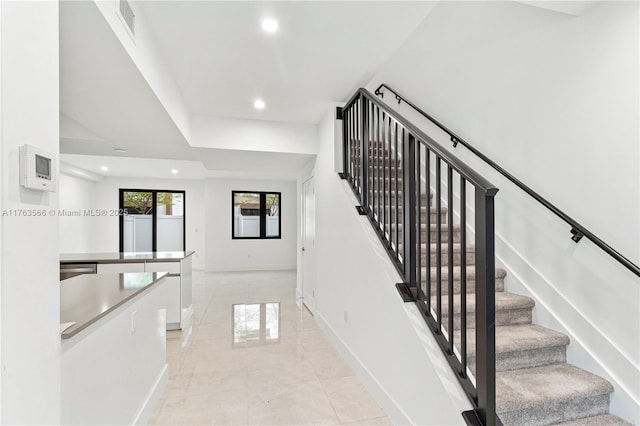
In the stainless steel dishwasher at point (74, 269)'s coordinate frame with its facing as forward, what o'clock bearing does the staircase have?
The staircase is roughly at 11 o'clock from the stainless steel dishwasher.

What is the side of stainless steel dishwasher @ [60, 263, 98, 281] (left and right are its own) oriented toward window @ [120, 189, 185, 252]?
back

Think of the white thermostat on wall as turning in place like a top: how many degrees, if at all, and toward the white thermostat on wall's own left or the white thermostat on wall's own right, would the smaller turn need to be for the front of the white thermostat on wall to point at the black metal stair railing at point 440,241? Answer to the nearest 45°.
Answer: approximately 45° to the white thermostat on wall's own left

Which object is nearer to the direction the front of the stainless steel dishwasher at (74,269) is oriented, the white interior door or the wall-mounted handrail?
the wall-mounted handrail

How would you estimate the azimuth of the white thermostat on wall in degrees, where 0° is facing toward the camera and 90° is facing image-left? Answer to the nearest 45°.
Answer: approximately 315°
